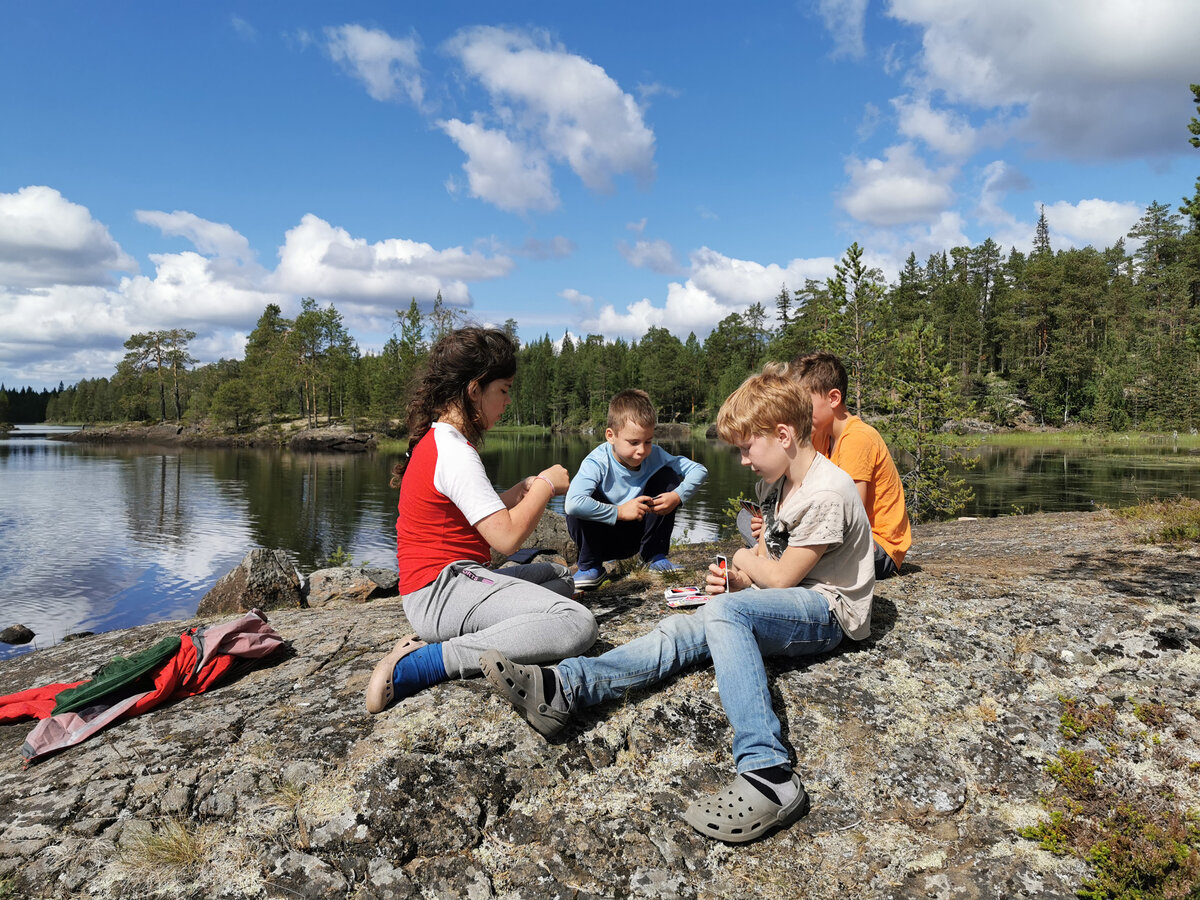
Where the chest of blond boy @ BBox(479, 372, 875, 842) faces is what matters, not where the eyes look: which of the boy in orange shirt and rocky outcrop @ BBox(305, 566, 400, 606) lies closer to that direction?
the rocky outcrop

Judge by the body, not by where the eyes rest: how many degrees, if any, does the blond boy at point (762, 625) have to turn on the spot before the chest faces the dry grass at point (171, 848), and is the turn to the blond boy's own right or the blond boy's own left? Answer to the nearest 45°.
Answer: approximately 45° to the blond boy's own left

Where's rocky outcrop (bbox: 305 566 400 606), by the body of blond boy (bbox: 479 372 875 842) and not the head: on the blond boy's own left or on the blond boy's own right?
on the blond boy's own right

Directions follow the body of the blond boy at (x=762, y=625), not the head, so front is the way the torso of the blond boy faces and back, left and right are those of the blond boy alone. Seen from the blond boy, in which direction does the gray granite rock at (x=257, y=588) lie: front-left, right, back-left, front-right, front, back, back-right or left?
front-right

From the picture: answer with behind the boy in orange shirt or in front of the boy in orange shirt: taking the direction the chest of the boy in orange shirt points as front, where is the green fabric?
in front

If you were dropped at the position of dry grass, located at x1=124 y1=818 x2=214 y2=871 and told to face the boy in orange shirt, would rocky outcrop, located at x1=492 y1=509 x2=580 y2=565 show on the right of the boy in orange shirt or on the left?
left

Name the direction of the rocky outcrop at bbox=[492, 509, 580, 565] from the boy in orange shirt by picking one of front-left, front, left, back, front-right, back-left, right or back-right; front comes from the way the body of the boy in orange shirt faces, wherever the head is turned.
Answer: front-right

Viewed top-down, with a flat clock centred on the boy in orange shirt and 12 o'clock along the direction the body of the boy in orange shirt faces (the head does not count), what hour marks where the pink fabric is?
The pink fabric is roughly at 11 o'clock from the boy in orange shirt.

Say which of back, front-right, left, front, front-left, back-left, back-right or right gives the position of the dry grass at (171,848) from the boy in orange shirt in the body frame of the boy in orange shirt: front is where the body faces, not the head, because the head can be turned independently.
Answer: front-left

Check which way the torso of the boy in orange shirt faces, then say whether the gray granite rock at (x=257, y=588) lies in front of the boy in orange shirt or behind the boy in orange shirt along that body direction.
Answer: in front

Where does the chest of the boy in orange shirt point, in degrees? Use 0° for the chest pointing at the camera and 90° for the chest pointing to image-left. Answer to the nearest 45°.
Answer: approximately 90°

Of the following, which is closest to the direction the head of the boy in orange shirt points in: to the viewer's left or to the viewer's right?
to the viewer's left

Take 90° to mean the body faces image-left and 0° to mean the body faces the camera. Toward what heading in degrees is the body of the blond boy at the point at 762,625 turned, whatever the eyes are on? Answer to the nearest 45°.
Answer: approximately 90°
